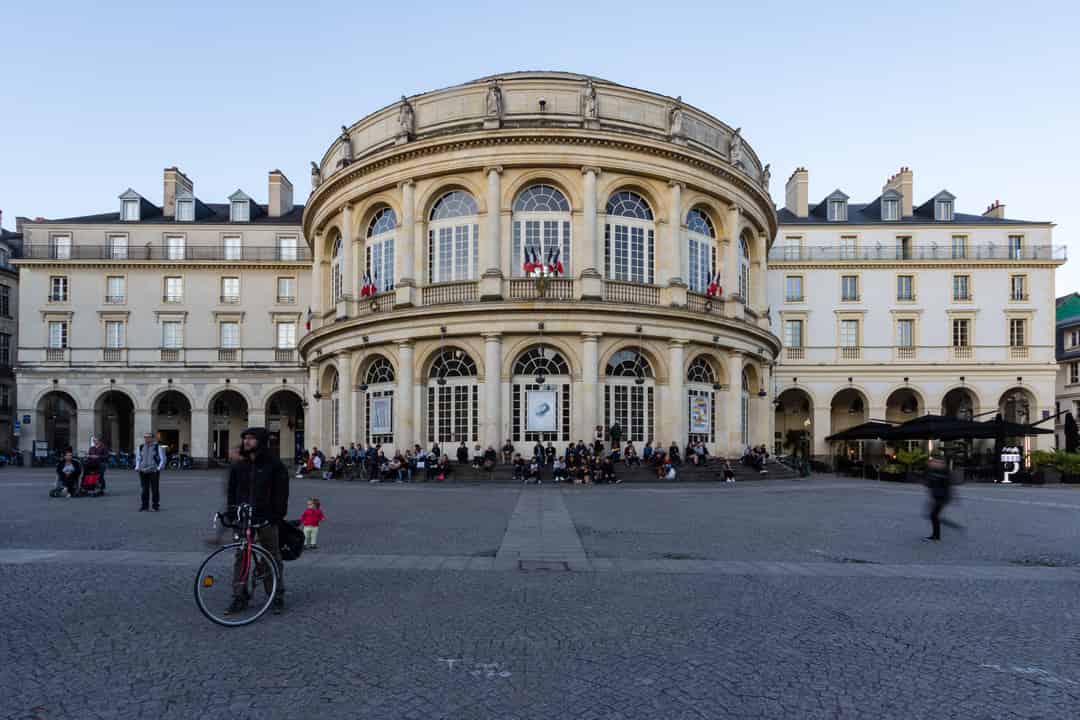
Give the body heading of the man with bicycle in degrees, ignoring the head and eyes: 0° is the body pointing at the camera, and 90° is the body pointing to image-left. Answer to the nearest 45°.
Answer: approximately 45°

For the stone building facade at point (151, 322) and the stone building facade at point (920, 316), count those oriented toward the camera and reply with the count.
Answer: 2

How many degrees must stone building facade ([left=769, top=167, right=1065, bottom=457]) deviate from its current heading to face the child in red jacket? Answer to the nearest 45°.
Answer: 0° — it already faces them

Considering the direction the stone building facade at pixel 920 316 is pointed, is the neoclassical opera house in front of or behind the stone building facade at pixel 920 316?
in front

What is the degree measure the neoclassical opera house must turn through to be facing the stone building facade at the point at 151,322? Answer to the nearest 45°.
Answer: approximately 135° to its right
